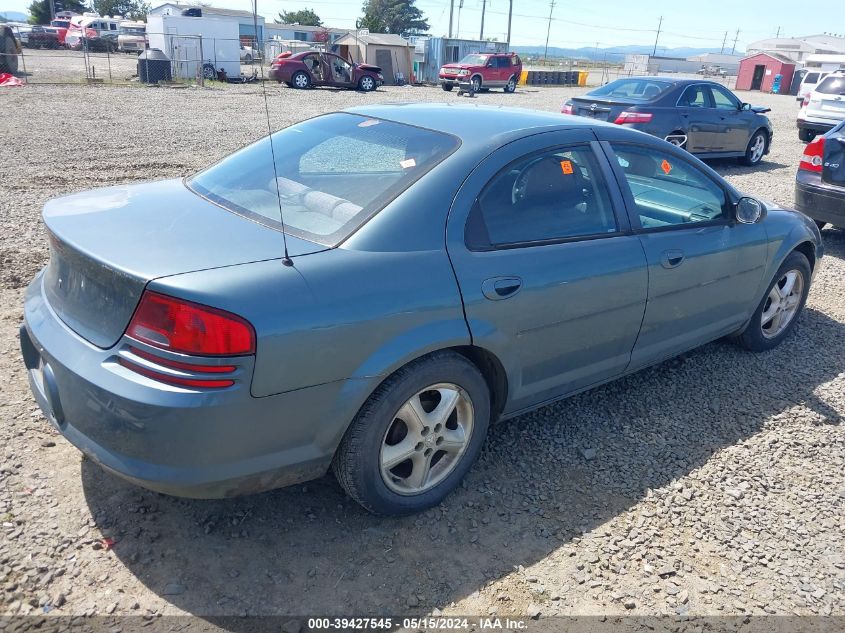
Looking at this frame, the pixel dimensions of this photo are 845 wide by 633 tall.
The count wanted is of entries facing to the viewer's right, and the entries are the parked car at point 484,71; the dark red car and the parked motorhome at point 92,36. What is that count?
1

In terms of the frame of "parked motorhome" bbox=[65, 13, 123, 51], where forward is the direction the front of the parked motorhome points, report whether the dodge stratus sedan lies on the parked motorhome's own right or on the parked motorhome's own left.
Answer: on the parked motorhome's own left

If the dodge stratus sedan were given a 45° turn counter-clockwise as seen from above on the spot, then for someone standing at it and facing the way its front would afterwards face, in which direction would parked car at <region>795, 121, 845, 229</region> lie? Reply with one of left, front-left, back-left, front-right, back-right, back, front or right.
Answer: front-right

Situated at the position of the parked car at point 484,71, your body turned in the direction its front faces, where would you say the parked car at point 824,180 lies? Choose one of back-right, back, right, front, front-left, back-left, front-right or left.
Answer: front-left

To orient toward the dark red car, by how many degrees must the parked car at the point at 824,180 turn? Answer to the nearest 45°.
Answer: approximately 90° to its left

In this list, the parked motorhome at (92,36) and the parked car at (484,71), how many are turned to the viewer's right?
0

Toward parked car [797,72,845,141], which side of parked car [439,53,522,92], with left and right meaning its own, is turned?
left

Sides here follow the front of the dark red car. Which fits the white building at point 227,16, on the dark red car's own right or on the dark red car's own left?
on the dark red car's own left

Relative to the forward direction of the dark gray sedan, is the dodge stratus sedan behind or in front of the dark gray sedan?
behind

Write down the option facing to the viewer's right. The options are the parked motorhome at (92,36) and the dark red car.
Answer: the dark red car

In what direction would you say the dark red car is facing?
to the viewer's right

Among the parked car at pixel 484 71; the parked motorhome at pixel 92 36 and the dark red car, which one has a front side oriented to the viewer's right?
the dark red car

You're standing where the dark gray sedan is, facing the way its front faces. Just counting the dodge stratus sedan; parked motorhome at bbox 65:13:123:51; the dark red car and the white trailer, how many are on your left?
3

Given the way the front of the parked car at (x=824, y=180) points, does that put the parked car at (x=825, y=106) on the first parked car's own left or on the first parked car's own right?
on the first parked car's own left

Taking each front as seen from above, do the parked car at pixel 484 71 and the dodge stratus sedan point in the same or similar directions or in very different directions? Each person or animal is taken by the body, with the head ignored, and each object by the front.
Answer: very different directions
